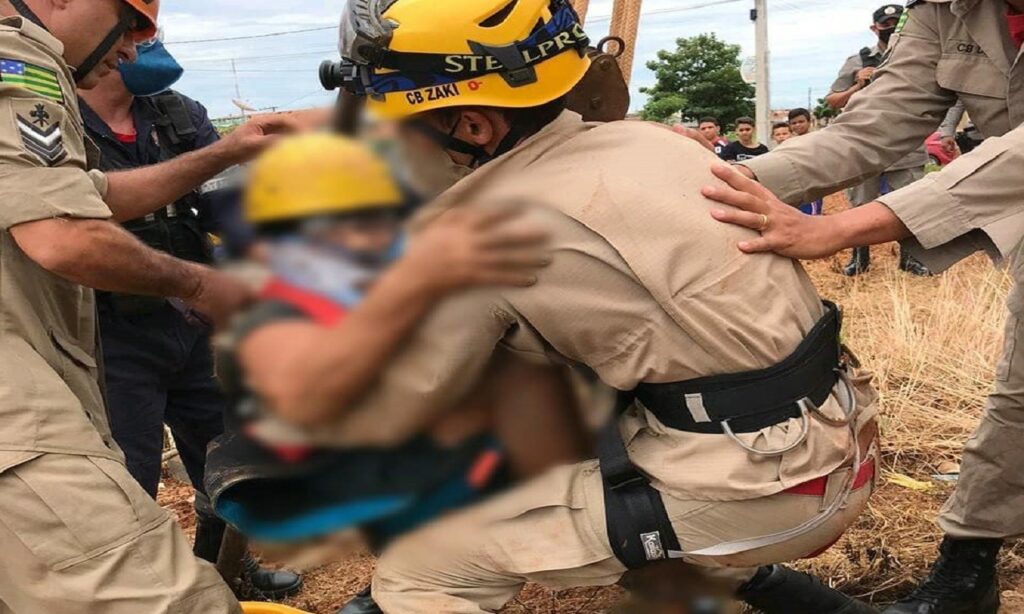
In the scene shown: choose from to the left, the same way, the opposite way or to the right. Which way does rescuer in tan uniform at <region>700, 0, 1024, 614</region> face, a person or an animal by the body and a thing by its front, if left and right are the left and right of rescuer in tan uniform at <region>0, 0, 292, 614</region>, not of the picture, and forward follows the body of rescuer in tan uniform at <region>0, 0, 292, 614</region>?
the opposite way

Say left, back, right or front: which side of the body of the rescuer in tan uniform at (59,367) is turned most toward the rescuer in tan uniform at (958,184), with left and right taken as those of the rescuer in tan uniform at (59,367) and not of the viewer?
front

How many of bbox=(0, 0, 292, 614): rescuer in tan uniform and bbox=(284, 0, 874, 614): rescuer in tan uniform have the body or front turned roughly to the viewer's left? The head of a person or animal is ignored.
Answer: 1

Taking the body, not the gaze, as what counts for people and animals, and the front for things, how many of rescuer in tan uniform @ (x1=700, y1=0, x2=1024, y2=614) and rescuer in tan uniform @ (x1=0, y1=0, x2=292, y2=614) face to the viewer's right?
1

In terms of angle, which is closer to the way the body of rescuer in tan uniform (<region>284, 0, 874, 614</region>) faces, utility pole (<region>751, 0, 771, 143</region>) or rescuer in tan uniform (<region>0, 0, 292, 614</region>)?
the rescuer in tan uniform

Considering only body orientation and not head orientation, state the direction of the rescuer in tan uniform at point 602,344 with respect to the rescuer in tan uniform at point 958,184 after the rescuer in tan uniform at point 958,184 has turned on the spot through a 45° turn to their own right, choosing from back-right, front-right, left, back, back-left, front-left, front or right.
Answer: left

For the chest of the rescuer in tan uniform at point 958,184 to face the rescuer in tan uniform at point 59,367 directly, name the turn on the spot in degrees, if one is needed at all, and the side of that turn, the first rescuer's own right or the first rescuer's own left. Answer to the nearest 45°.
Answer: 0° — they already face them

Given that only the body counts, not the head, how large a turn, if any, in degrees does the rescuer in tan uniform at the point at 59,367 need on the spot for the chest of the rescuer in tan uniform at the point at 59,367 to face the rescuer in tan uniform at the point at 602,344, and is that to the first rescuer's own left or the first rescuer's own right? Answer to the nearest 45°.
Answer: approximately 45° to the first rescuer's own right

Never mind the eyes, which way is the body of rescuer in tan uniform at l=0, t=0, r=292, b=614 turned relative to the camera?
to the viewer's right

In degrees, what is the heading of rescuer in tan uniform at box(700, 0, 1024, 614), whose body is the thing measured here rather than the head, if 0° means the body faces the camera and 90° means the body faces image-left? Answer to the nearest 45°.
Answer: approximately 45°

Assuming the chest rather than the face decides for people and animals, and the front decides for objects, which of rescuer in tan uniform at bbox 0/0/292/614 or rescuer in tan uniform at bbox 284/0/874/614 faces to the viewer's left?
rescuer in tan uniform at bbox 284/0/874/614

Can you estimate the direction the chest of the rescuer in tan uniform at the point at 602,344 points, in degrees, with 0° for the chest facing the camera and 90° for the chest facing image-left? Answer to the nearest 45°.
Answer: approximately 90°
